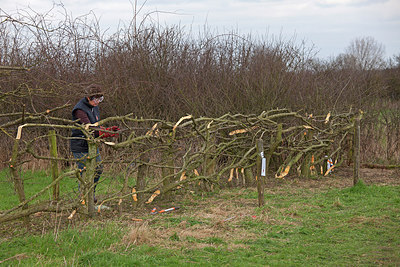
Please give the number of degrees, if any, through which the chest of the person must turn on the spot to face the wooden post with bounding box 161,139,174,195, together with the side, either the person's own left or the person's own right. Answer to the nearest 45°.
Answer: approximately 45° to the person's own left

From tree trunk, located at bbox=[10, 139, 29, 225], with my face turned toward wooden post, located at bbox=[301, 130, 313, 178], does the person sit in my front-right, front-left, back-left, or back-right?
front-left

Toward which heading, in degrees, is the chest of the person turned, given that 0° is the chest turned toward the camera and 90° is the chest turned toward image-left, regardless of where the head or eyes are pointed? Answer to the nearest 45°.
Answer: approximately 315°

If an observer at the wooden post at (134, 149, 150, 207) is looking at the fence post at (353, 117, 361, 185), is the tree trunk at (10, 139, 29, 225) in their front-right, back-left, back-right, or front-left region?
back-right

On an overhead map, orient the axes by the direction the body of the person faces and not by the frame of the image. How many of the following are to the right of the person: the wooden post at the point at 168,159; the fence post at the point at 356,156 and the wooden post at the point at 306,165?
0

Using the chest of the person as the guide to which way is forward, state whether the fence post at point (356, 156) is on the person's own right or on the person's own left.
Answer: on the person's own left

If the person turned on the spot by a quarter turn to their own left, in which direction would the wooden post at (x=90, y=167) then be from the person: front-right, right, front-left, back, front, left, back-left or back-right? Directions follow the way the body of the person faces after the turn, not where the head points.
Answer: back-right

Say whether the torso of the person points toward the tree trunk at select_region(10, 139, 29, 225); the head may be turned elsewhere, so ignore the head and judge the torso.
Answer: no
